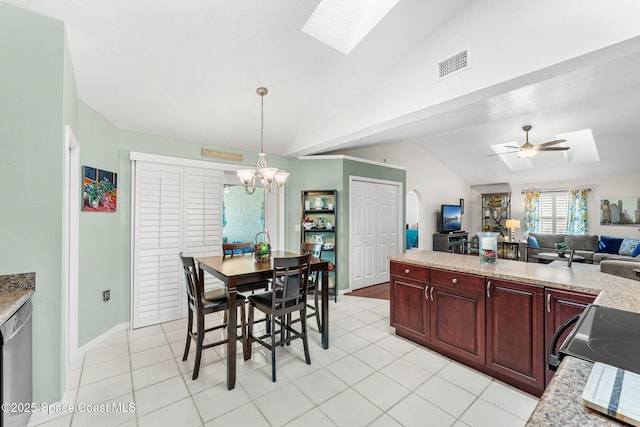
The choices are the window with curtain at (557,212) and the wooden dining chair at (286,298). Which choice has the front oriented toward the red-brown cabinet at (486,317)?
the window with curtain

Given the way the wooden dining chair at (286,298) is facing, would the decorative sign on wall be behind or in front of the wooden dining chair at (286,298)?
in front

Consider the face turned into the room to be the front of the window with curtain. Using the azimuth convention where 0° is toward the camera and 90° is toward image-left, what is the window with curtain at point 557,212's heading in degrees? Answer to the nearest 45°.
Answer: approximately 0°

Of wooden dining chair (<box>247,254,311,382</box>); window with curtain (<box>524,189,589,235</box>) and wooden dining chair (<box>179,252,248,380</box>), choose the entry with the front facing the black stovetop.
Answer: the window with curtain

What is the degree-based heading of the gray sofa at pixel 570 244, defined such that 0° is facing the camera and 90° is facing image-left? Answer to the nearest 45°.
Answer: approximately 0°

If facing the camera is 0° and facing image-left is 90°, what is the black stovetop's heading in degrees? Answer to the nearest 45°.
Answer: approximately 90°

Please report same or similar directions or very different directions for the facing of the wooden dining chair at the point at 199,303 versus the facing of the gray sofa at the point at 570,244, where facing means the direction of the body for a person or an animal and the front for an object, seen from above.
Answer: very different directions

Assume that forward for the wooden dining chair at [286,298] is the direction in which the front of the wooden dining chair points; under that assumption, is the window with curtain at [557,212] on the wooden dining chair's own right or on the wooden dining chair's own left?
on the wooden dining chair's own right
